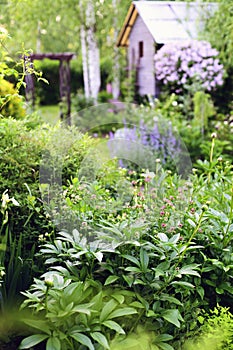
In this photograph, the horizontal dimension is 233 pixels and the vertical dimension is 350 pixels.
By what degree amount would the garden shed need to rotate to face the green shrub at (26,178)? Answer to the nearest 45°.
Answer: approximately 45° to its left

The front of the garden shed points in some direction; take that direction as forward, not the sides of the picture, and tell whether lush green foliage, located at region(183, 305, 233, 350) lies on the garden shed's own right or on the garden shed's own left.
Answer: on the garden shed's own left

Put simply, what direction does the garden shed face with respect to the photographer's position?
facing the viewer and to the left of the viewer

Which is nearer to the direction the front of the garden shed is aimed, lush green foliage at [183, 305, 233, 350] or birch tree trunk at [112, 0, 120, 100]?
the lush green foliage

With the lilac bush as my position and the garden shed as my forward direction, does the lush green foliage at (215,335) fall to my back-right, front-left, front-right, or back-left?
back-left

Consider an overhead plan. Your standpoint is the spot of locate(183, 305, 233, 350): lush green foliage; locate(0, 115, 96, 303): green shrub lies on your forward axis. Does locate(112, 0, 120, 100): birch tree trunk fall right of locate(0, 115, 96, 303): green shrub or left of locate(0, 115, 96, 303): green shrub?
right
